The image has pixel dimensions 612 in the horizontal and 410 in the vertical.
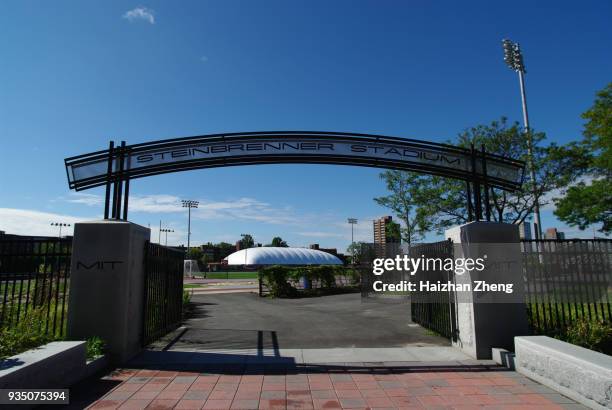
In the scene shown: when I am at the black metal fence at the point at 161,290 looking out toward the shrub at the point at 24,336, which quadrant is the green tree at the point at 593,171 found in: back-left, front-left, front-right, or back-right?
back-left

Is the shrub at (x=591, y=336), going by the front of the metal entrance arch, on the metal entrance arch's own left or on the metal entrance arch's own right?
on the metal entrance arch's own left

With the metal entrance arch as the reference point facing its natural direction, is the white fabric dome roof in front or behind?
behind

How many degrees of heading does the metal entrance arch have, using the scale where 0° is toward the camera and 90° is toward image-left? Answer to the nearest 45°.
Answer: approximately 0°

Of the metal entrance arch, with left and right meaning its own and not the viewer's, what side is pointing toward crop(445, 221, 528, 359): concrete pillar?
left

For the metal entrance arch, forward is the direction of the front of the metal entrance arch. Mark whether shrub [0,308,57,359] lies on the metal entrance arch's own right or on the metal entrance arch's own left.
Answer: on the metal entrance arch's own right

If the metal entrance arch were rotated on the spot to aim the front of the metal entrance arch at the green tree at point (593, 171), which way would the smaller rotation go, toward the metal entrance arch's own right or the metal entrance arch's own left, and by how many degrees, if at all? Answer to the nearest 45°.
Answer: approximately 135° to the metal entrance arch's own left
